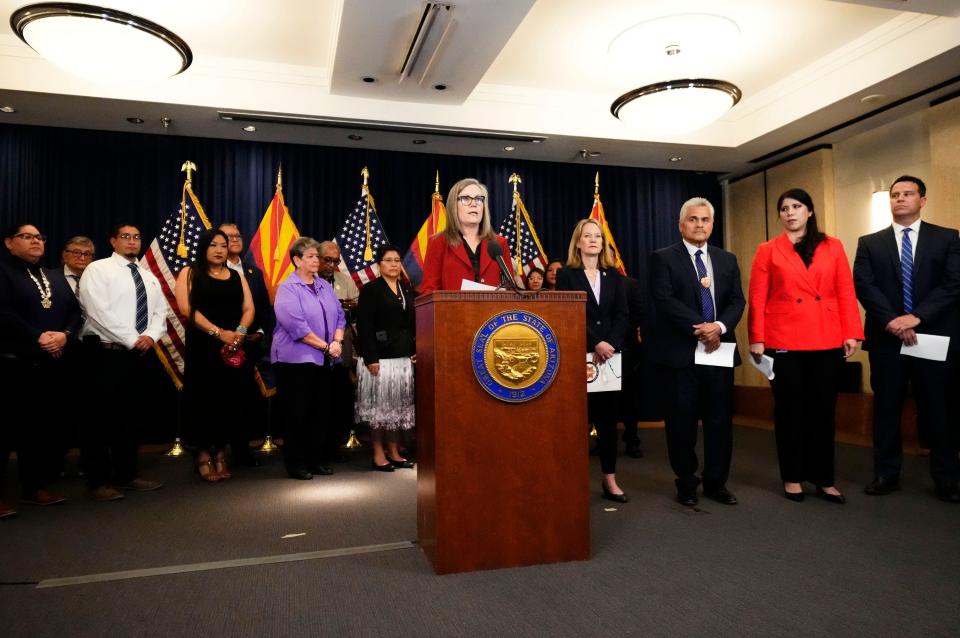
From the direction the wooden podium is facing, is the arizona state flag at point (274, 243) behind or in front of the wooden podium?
behind

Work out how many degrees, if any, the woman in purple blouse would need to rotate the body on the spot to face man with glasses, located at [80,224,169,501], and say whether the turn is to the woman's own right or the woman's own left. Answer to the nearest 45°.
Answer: approximately 135° to the woman's own right

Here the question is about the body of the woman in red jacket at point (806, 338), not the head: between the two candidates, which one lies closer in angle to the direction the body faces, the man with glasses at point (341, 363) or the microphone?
the microphone

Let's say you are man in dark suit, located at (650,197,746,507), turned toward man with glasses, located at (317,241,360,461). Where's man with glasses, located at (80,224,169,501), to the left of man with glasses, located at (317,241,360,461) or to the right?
left

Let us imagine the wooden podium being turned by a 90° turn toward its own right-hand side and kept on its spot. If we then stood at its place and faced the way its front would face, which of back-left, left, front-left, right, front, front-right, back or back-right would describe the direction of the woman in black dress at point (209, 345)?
front-right

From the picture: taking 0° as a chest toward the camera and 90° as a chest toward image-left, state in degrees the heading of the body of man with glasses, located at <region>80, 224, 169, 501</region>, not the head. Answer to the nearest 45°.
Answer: approximately 315°

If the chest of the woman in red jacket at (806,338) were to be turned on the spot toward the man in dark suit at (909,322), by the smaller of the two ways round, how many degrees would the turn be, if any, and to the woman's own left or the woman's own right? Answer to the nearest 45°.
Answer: approximately 135° to the woman's own left

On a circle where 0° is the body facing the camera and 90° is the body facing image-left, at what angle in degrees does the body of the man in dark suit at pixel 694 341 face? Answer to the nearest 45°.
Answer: approximately 0°

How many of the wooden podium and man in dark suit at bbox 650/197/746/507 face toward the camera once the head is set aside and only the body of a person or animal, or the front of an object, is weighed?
2
